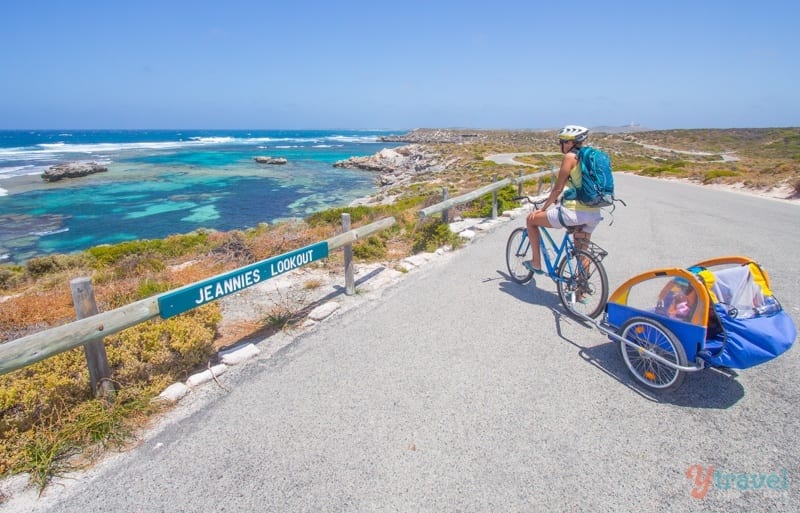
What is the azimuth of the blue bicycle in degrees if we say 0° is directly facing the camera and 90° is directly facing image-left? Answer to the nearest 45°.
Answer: approximately 135°

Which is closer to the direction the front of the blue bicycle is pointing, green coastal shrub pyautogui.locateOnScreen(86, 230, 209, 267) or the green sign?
the green coastal shrub

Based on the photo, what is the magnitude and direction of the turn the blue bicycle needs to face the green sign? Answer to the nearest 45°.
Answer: approximately 90° to its left

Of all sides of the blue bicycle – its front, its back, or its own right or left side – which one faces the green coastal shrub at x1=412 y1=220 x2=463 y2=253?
front

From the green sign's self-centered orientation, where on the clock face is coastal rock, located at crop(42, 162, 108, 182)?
The coastal rock is roughly at 7 o'clock from the green sign.

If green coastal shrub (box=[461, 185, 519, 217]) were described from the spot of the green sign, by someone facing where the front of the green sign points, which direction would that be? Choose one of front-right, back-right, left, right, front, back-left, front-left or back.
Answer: left

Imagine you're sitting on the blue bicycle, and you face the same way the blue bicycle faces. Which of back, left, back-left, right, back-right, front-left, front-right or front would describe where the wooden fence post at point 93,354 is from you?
left

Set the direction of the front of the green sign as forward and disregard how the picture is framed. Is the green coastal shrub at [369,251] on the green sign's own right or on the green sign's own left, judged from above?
on the green sign's own left

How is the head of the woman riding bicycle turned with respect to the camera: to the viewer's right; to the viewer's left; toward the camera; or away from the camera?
to the viewer's left

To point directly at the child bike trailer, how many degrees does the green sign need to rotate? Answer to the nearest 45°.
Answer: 0° — it already faces it

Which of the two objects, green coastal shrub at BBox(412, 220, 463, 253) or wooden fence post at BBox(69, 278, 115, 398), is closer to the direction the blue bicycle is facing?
the green coastal shrub

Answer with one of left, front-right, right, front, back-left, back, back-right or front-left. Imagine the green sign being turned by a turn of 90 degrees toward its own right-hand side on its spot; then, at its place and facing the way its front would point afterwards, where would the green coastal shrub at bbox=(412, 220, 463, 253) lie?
back

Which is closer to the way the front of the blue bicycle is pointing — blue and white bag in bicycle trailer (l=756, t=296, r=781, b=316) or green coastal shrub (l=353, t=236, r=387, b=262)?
the green coastal shrub

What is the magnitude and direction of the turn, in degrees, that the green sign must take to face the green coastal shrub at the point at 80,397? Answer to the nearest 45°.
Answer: approximately 90° to its right

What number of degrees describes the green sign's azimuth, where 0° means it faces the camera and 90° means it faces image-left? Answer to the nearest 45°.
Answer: approximately 315°

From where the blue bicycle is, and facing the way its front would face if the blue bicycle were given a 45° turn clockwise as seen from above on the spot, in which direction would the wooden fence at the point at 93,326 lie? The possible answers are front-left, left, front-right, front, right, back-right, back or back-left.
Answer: back-left

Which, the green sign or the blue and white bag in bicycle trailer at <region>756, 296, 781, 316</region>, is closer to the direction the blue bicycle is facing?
the green sign
